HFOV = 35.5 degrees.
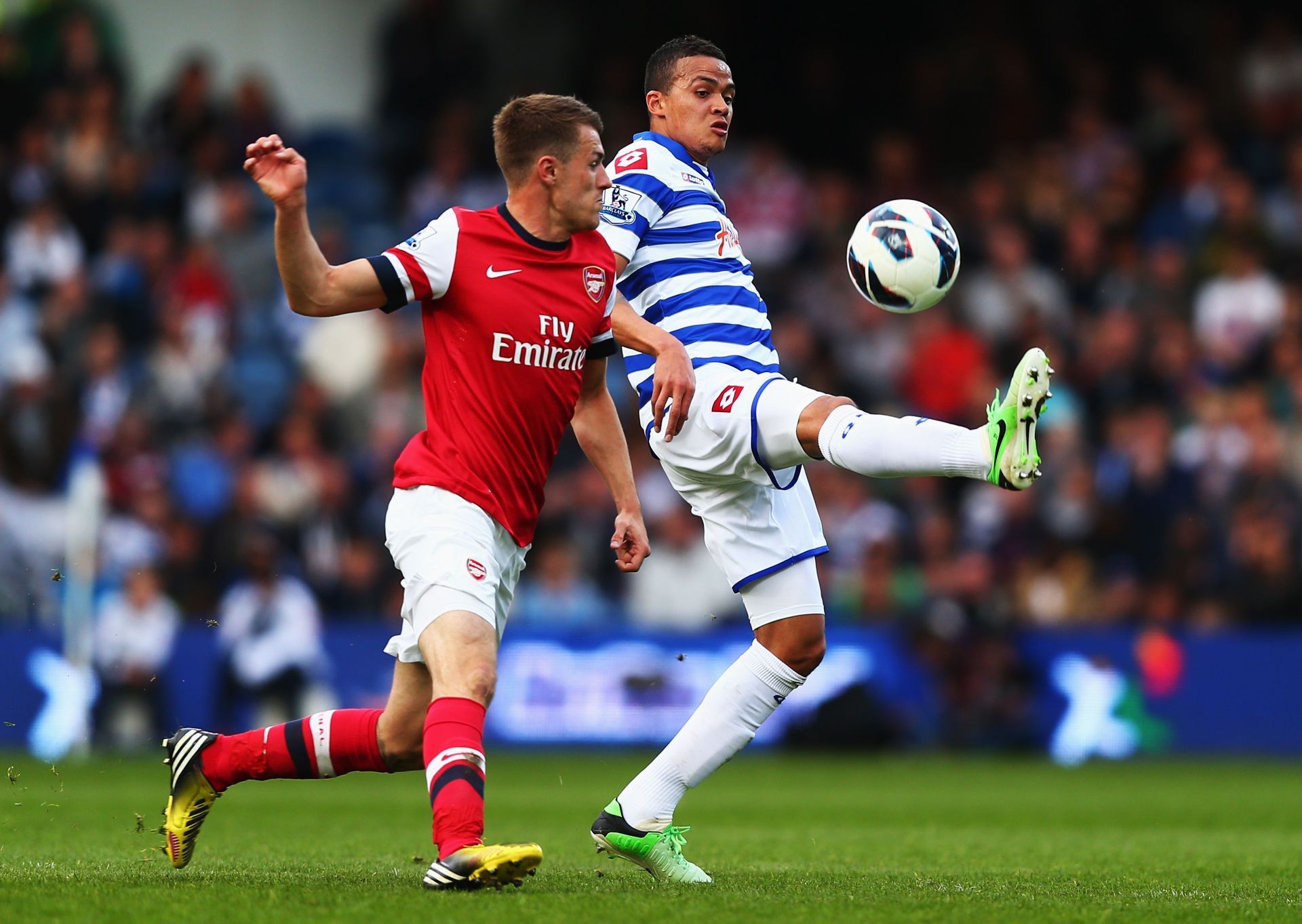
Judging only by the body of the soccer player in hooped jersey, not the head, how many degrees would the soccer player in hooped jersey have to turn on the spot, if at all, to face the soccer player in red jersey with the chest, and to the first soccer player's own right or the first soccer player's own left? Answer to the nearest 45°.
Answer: approximately 135° to the first soccer player's own right

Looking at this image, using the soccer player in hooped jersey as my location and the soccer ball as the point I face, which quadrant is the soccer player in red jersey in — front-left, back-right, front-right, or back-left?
back-right

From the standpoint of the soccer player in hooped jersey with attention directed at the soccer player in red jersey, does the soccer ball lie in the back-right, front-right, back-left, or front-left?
back-left

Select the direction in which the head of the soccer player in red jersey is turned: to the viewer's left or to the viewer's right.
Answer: to the viewer's right

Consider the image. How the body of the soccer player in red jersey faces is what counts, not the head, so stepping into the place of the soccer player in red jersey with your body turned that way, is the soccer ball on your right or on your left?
on your left

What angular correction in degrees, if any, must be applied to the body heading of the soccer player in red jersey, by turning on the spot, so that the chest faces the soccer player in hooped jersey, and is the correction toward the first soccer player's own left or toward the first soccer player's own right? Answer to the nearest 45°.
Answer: approximately 90° to the first soccer player's own left
